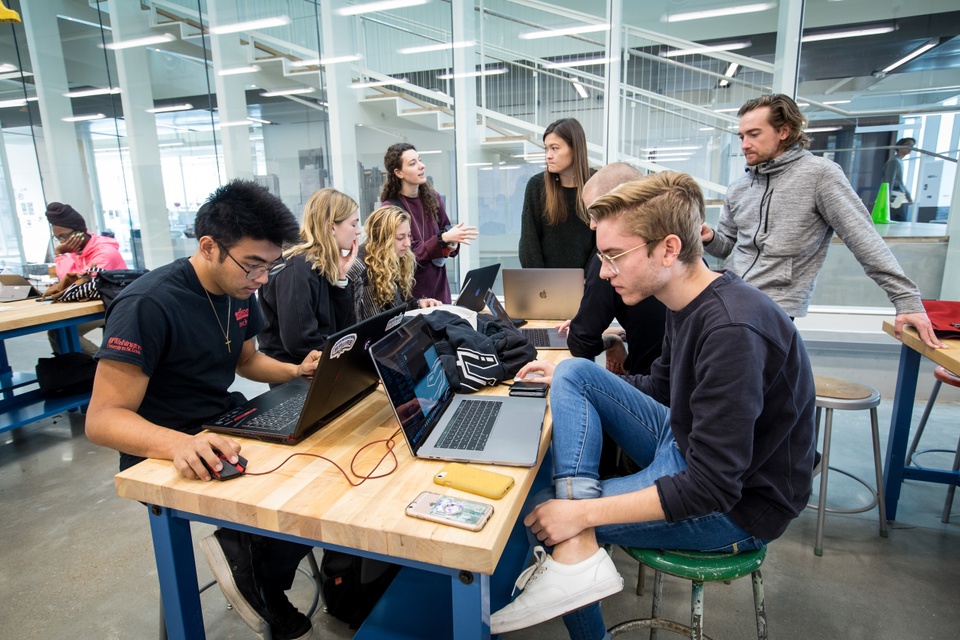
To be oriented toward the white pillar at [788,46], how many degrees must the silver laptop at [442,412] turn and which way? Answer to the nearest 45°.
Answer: approximately 45° to its left

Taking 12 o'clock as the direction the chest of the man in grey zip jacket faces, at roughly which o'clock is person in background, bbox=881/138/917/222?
The person in background is roughly at 5 o'clock from the man in grey zip jacket.

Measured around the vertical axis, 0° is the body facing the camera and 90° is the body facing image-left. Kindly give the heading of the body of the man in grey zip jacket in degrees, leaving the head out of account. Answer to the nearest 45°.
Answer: approximately 45°

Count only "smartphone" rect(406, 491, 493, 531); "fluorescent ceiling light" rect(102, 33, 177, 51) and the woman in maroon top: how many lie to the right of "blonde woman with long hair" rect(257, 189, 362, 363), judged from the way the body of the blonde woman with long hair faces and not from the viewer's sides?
1

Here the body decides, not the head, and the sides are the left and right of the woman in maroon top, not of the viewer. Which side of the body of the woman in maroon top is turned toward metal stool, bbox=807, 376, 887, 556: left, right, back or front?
front

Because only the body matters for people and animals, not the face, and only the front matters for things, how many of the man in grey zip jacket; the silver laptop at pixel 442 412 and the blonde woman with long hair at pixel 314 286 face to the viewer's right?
2

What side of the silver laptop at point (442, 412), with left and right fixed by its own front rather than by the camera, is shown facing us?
right

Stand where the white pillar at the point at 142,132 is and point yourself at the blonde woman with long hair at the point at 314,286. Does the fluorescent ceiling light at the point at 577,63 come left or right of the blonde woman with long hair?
left

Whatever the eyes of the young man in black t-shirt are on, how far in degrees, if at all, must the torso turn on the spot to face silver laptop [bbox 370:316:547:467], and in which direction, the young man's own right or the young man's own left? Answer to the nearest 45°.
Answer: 0° — they already face it

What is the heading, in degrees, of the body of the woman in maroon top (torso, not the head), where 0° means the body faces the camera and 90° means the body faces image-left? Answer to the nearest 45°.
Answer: approximately 315°

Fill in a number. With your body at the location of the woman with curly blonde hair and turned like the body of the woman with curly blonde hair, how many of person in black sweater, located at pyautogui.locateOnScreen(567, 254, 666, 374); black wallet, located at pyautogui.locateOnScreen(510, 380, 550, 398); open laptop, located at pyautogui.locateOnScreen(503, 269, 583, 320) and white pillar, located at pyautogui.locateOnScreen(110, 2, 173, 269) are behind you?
1

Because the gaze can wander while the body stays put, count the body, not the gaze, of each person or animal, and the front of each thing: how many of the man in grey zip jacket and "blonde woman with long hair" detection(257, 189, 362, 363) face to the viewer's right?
1

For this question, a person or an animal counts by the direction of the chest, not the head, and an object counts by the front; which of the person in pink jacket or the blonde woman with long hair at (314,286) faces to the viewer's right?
the blonde woman with long hair

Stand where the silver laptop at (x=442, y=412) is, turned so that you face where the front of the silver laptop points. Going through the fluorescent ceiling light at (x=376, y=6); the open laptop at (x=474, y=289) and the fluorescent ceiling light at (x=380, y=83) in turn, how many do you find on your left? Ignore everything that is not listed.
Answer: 3

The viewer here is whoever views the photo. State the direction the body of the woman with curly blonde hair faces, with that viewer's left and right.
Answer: facing the viewer and to the right of the viewer
